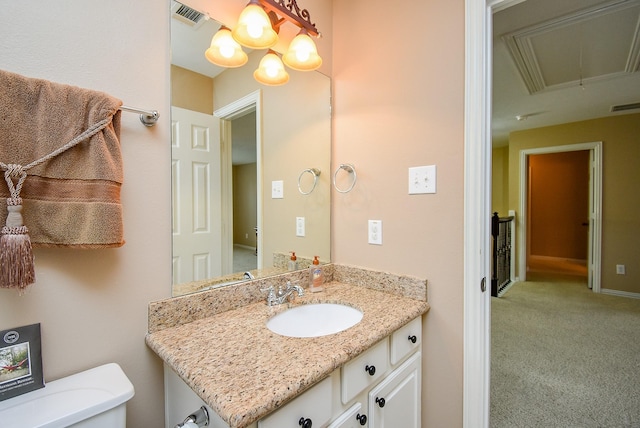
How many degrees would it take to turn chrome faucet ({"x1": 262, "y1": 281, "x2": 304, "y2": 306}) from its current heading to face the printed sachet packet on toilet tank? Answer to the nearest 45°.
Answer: approximately 90° to its right

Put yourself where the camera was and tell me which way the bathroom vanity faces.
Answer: facing the viewer and to the right of the viewer
